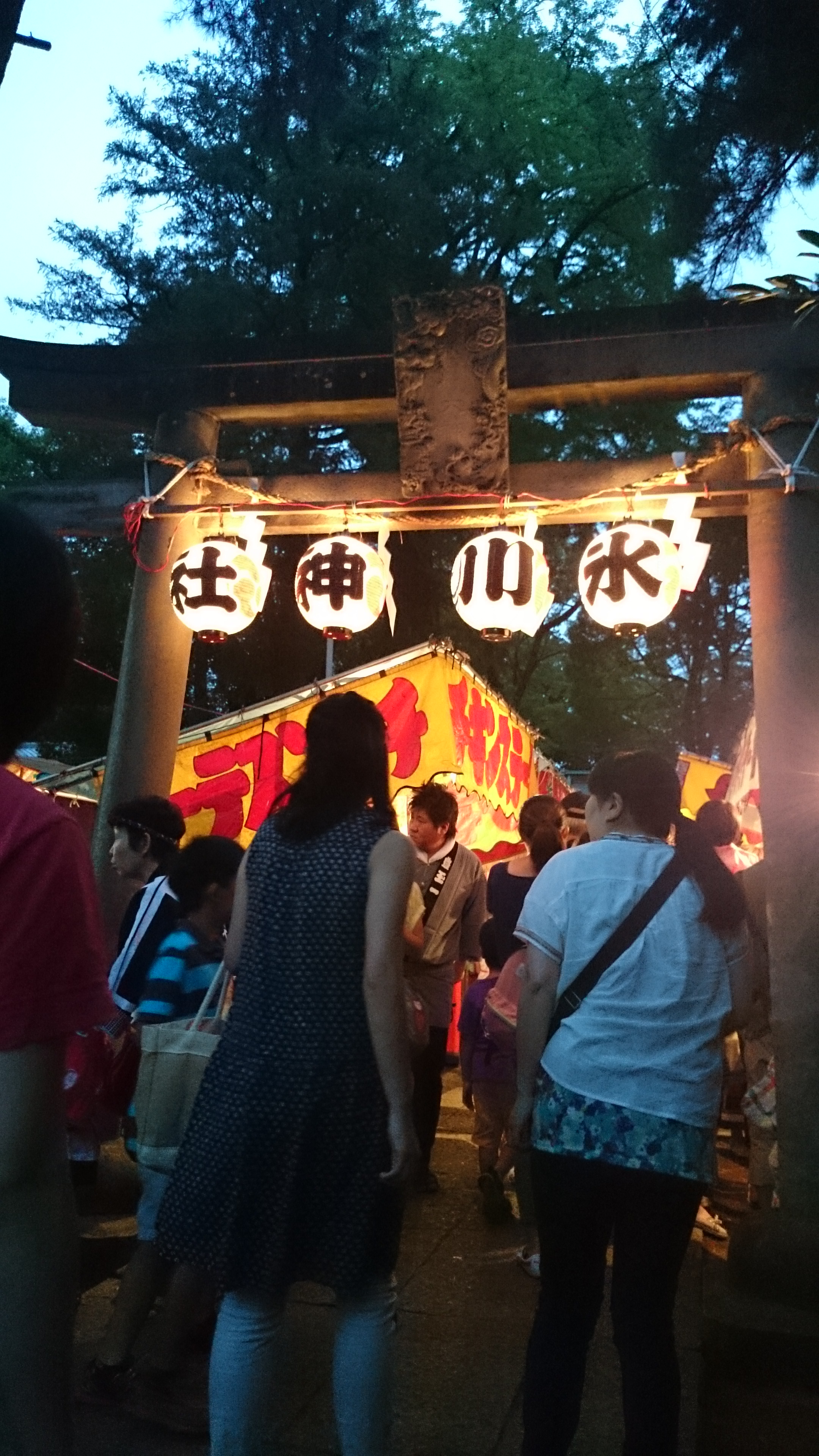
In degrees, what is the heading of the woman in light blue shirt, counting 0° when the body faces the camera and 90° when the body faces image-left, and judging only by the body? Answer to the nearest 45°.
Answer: approximately 180°

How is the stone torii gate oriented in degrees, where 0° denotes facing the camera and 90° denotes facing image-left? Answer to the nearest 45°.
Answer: approximately 0°

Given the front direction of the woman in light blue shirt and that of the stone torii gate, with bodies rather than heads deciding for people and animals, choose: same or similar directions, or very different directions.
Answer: very different directions

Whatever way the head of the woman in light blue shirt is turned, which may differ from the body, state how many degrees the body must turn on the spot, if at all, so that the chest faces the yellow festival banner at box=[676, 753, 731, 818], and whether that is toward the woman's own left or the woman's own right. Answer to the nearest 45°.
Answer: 0° — they already face it

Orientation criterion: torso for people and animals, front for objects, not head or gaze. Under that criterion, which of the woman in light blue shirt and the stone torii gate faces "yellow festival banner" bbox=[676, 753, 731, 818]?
the woman in light blue shirt

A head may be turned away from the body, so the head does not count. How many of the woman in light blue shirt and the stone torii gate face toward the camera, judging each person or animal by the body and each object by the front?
1

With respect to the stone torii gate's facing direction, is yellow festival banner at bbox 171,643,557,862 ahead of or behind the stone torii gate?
behind

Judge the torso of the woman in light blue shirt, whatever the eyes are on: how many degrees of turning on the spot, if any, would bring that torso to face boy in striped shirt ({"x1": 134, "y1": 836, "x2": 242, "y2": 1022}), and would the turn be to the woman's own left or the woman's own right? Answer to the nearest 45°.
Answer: approximately 45° to the woman's own left

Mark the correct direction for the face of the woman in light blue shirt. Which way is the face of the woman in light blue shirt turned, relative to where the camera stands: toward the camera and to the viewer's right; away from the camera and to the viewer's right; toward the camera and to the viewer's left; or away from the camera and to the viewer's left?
away from the camera and to the viewer's left

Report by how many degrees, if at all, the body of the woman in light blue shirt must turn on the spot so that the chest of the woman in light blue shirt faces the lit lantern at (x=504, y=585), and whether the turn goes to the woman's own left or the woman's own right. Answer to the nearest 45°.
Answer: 0° — they already face it
